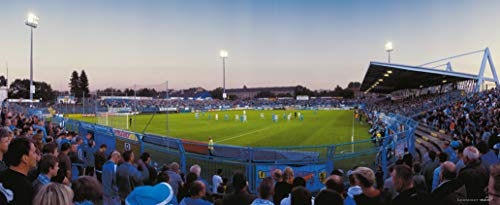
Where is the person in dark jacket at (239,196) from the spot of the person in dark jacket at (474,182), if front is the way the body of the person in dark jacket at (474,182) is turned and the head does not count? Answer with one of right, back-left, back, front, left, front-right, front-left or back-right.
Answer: left

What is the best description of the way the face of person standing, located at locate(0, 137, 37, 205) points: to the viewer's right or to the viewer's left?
to the viewer's right

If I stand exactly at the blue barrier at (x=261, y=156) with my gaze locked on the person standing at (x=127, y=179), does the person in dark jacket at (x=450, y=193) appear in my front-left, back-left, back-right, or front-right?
front-left

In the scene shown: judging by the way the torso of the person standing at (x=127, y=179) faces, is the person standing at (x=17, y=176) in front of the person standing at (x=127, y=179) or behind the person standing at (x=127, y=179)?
behind

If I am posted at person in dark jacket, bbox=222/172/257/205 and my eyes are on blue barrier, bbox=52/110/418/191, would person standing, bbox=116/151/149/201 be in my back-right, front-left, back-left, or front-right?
front-left

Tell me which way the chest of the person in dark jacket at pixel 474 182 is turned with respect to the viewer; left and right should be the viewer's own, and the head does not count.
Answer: facing away from the viewer and to the left of the viewer

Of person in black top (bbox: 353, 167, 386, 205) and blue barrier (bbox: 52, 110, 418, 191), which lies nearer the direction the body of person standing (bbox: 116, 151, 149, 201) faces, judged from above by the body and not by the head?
the blue barrier

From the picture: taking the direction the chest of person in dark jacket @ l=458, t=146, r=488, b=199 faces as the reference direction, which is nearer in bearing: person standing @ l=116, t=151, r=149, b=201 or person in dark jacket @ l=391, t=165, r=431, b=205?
the person standing

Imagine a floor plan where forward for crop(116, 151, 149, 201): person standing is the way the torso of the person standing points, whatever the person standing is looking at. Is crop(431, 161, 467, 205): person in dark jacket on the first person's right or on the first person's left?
on the first person's right

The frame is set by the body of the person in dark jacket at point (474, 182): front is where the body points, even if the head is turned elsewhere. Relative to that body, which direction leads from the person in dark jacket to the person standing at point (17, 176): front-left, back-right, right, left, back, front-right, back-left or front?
left

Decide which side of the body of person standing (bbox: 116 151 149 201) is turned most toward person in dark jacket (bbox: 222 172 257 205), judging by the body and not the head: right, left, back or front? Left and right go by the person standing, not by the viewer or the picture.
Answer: right

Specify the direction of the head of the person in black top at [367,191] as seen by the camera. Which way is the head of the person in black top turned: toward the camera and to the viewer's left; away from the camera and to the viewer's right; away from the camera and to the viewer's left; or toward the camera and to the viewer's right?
away from the camera and to the viewer's left

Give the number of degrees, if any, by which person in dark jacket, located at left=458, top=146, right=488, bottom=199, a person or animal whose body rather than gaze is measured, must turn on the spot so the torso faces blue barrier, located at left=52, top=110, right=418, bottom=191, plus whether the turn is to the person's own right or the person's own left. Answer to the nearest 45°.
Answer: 0° — they already face it

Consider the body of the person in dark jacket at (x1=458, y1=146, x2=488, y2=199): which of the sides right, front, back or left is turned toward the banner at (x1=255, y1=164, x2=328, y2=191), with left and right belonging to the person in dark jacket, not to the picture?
front

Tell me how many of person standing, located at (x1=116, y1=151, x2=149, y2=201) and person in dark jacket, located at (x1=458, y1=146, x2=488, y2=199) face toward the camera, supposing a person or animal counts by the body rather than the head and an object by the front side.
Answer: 0

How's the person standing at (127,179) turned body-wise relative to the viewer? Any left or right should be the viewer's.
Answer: facing away from the viewer and to the right of the viewer

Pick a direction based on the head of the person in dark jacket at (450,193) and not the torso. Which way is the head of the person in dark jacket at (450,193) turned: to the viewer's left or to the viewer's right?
to the viewer's left

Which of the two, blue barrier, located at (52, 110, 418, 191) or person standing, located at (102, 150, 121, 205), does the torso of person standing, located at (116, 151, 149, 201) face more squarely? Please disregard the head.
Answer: the blue barrier
